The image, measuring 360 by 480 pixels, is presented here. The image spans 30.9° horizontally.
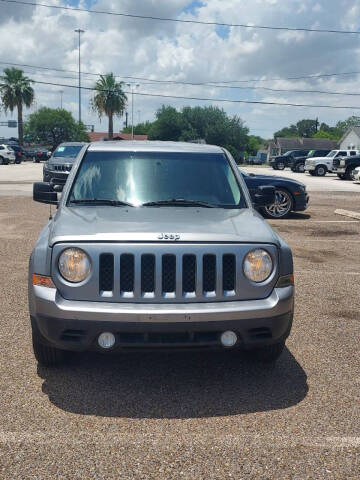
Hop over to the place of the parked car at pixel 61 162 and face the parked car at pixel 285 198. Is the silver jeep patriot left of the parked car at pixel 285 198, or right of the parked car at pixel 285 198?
right

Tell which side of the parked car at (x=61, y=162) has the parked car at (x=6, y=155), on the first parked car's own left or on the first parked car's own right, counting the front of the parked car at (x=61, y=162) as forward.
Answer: on the first parked car's own right

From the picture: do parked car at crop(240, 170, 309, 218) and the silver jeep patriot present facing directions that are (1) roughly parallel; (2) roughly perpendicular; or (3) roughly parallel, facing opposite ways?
roughly perpendicular

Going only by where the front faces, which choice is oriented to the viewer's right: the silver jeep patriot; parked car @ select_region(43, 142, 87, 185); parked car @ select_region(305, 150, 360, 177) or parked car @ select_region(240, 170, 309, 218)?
parked car @ select_region(240, 170, 309, 218)

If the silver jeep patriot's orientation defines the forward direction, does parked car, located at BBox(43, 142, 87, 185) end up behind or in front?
behind

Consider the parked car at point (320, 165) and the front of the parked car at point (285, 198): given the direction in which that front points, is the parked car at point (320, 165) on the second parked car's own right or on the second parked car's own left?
on the second parked car's own left

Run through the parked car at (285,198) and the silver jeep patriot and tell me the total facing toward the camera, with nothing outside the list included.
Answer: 1

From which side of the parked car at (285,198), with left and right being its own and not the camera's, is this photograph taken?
right
